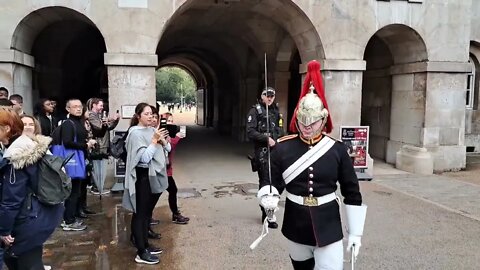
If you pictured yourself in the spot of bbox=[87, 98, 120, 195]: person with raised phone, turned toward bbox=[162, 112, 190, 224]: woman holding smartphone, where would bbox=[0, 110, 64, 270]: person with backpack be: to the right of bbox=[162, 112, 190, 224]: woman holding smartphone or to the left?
right

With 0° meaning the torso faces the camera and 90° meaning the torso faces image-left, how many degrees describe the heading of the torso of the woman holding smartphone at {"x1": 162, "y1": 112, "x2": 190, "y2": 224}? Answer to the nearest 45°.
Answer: approximately 270°

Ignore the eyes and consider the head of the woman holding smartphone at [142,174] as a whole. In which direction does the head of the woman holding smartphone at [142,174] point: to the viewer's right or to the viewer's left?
to the viewer's right

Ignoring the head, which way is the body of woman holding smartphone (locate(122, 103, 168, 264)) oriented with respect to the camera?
to the viewer's right

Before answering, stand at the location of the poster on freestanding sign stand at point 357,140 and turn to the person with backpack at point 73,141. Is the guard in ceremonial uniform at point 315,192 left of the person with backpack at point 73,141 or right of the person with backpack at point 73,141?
left

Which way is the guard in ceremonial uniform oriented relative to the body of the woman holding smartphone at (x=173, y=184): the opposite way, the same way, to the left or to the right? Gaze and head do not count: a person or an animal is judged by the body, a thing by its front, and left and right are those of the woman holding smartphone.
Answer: to the right

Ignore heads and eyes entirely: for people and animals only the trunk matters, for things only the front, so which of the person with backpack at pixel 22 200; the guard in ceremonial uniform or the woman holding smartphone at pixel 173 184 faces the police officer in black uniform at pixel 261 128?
the woman holding smartphone

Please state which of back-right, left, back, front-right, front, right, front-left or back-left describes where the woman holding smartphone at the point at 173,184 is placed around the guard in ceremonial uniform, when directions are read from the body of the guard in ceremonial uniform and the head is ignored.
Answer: back-right

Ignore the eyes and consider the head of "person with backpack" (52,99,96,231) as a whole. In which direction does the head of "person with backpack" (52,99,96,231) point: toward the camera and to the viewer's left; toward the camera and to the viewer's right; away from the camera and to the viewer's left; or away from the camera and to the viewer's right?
toward the camera and to the viewer's right
